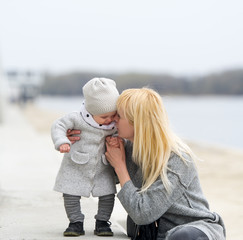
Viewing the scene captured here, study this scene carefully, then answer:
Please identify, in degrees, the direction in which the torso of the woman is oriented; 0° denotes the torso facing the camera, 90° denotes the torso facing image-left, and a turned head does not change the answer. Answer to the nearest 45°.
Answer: approximately 90°
